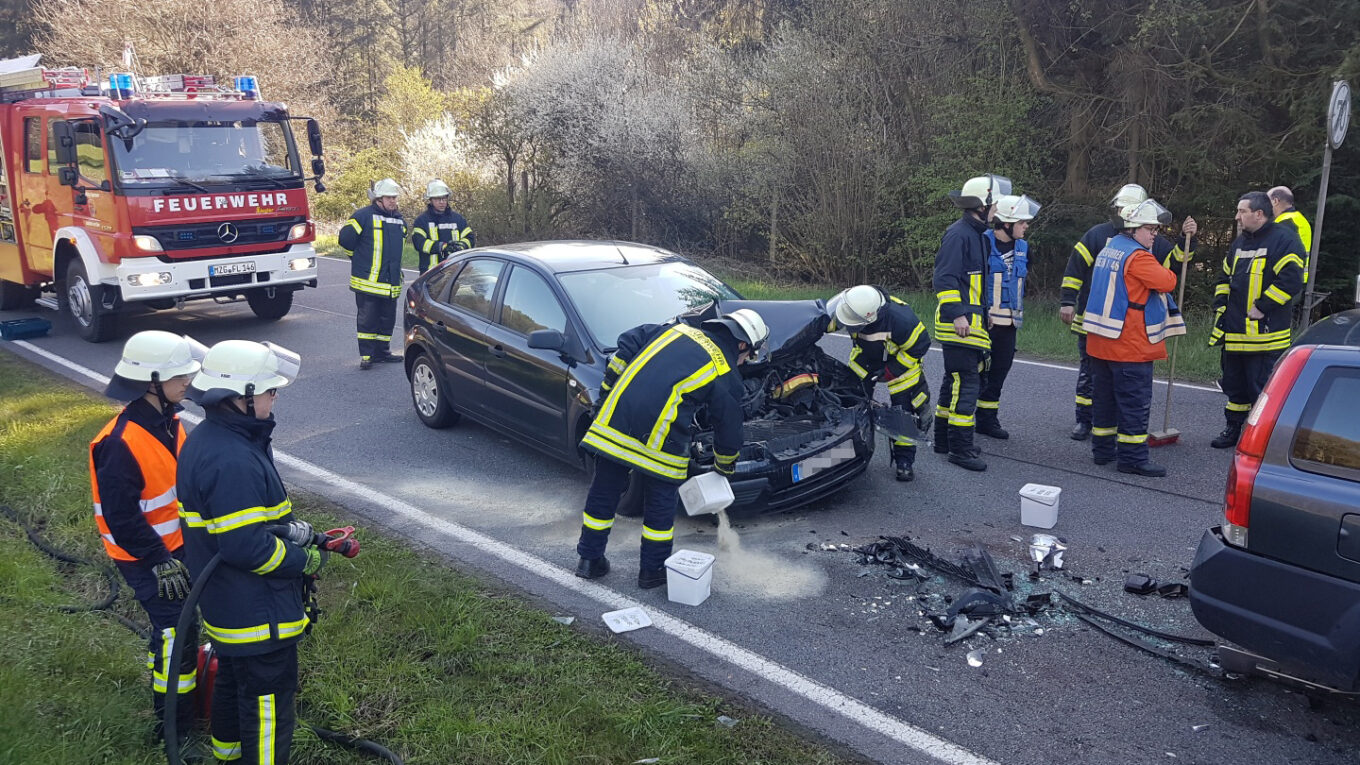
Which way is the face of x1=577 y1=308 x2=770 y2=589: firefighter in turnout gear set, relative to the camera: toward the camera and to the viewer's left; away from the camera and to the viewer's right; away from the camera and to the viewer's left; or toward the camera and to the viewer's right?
away from the camera and to the viewer's right

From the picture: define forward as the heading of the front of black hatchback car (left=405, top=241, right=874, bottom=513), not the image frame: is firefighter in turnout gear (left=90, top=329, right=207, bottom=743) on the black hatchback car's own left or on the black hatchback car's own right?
on the black hatchback car's own right

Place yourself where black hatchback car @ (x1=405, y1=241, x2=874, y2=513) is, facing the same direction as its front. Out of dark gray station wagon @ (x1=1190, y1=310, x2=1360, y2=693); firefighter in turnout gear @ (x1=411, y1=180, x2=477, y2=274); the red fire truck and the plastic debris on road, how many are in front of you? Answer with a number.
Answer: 2

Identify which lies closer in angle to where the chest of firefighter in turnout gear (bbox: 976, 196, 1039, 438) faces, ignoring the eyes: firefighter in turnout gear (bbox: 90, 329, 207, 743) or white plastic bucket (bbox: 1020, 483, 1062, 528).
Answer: the white plastic bucket

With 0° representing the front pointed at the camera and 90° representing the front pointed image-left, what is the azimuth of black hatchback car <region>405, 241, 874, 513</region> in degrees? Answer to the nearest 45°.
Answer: approximately 315°

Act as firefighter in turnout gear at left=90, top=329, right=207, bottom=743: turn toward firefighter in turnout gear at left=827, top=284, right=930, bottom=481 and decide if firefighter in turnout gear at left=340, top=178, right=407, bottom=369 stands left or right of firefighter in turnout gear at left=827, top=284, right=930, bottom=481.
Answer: left
